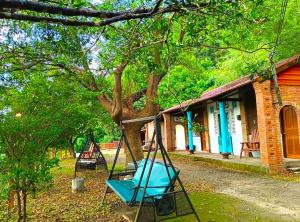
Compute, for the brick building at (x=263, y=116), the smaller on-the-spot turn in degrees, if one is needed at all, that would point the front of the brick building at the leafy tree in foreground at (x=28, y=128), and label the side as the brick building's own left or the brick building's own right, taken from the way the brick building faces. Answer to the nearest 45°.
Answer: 0° — it already faces it

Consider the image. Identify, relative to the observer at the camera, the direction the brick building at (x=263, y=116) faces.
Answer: facing the viewer and to the left of the viewer

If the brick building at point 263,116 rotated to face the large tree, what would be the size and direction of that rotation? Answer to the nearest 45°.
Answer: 0° — it already faces it
